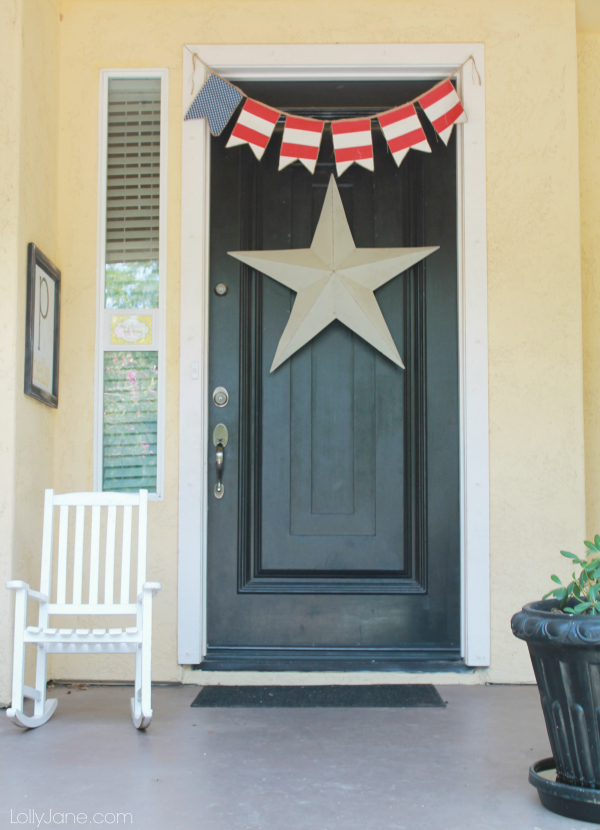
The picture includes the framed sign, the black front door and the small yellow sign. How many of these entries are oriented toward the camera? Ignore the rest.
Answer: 2

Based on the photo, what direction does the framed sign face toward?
to the viewer's right

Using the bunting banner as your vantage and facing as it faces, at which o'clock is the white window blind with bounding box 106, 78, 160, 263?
The white window blind is roughly at 3 o'clock from the bunting banner.

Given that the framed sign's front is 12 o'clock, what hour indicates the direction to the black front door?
The black front door is roughly at 12 o'clock from the framed sign.

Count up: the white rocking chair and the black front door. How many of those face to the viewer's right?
0

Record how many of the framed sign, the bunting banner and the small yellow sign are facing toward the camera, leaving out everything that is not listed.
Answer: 2

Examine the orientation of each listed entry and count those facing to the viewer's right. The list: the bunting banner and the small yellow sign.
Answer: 0

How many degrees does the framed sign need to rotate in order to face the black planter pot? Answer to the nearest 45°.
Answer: approximately 45° to its right

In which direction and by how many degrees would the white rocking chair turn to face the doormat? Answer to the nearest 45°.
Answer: approximately 90° to its left

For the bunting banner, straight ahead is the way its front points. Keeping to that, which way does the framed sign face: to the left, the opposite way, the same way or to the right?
to the left
